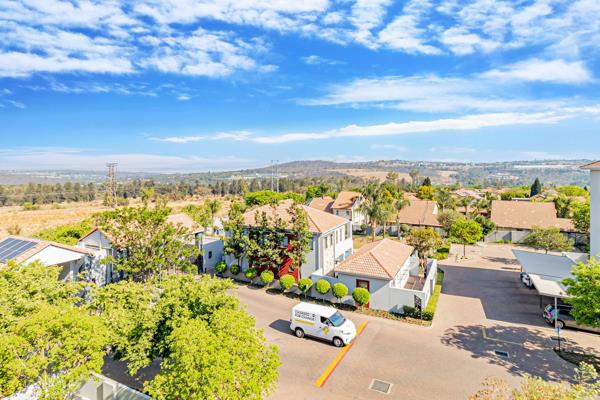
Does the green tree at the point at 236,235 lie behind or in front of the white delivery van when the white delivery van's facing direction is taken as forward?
behind

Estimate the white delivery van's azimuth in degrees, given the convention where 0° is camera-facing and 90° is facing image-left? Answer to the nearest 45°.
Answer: approximately 315°

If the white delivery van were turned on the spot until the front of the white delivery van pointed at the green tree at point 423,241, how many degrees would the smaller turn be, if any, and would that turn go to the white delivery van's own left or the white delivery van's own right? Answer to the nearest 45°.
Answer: approximately 90° to the white delivery van's own left

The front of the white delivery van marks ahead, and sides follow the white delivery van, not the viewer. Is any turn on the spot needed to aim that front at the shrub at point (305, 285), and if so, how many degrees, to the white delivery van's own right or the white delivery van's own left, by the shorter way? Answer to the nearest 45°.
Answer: approximately 135° to the white delivery van's own left

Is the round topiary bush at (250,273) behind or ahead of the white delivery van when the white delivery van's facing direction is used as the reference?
behind

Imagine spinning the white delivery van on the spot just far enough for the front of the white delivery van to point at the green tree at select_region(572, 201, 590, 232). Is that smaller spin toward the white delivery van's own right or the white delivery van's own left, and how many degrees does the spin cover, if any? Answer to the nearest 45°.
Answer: approximately 90° to the white delivery van's own left

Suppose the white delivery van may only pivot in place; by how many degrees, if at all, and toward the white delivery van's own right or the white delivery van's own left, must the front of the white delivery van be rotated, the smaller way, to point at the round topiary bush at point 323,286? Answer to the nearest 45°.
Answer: approximately 135° to the white delivery van's own left

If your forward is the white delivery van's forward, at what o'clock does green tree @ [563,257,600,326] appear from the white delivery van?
The green tree is roughly at 11 o'clock from the white delivery van.

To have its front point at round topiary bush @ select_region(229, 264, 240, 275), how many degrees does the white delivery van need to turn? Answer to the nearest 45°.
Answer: approximately 180°

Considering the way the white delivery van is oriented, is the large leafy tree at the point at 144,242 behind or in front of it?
behind

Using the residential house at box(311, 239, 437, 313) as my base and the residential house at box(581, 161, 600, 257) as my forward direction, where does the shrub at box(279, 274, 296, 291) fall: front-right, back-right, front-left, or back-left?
back-left

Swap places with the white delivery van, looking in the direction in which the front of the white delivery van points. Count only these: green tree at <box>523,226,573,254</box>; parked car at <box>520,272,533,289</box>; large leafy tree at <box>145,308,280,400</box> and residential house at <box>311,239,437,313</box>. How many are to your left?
3

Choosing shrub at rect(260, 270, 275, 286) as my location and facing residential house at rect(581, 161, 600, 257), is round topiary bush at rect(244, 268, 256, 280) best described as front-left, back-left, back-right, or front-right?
back-left

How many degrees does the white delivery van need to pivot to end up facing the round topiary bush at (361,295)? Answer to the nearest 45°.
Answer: approximately 90° to its left

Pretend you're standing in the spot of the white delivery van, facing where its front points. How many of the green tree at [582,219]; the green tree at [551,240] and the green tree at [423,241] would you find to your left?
3

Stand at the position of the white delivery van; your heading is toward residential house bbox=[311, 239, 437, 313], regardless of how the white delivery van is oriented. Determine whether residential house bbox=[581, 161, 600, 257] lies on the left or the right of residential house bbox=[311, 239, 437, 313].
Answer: right

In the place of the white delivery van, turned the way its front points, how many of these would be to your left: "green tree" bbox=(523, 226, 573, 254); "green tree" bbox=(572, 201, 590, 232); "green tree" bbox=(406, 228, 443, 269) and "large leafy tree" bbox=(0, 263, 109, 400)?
3
